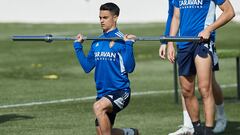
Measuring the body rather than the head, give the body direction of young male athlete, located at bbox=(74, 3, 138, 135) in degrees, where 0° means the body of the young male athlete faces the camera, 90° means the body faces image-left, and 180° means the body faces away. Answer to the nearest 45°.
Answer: approximately 45°

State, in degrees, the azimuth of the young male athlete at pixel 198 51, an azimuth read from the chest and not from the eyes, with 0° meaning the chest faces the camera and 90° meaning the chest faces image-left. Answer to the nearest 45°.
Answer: approximately 45°
